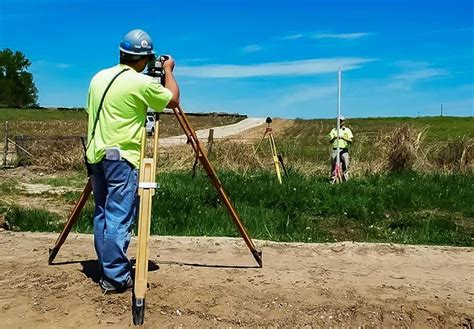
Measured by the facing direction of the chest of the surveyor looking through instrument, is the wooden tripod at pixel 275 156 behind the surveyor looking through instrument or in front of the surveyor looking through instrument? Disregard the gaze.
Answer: in front

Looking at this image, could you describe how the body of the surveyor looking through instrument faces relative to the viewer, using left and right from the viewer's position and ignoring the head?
facing away from the viewer and to the right of the viewer
